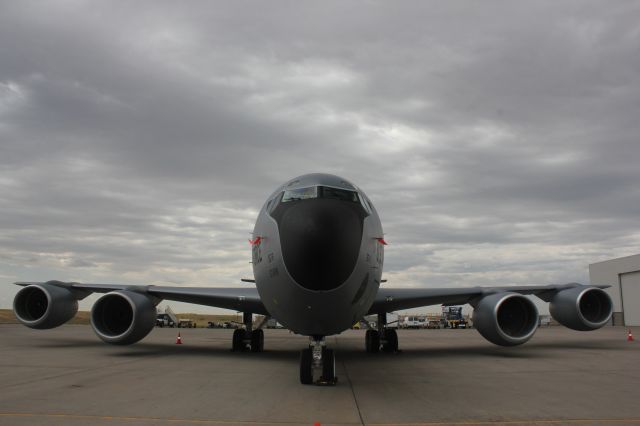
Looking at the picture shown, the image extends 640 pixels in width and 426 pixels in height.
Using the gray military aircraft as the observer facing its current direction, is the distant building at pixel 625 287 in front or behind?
behind

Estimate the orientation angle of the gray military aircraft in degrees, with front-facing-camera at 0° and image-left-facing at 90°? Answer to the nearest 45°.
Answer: approximately 0°
